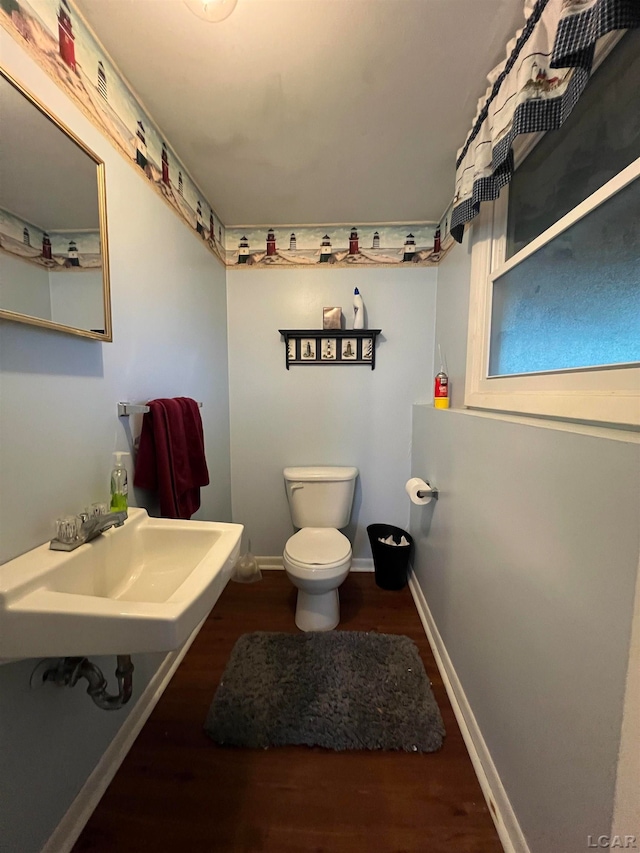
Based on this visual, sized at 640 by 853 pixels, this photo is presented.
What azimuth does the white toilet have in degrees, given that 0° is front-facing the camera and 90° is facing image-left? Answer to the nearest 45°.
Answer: approximately 0°

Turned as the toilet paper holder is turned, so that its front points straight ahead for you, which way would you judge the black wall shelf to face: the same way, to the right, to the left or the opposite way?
to the left

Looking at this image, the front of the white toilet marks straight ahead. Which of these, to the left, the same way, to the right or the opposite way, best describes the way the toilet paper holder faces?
to the right

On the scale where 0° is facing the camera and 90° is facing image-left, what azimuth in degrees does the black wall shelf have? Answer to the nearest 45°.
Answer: approximately 0°

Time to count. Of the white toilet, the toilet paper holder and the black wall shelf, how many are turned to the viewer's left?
1

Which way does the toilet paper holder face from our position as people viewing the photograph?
facing to the left of the viewer
